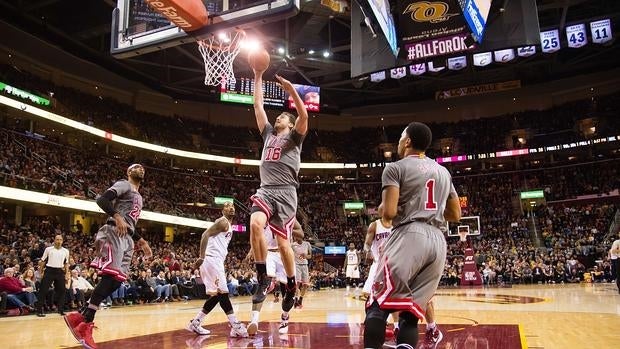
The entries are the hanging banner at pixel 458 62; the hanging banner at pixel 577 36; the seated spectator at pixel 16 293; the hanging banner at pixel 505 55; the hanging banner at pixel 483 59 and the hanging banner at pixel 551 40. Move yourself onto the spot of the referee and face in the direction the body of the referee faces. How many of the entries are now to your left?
5

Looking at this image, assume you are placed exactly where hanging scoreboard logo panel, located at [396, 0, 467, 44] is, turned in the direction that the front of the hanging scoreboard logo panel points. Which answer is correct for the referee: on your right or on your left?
on your right

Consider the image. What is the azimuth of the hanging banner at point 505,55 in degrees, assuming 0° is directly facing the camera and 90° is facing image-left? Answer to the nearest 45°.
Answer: approximately 0°

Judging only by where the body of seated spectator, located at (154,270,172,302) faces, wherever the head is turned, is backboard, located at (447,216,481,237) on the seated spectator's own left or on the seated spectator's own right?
on the seated spectator's own left

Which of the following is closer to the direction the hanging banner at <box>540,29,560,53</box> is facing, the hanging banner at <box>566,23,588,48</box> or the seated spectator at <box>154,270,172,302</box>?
the seated spectator

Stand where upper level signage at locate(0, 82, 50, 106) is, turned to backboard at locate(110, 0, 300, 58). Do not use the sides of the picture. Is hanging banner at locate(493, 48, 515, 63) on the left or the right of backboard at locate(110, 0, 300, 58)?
left

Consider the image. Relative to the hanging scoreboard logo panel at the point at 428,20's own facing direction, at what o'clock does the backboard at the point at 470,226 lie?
The backboard is roughly at 6 o'clock from the hanging scoreboard logo panel.

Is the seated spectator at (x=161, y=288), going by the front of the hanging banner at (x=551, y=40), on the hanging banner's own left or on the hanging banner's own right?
on the hanging banner's own right

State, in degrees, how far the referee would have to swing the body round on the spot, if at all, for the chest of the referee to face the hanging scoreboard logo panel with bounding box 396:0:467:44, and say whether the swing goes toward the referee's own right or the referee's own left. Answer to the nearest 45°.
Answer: approximately 45° to the referee's own left

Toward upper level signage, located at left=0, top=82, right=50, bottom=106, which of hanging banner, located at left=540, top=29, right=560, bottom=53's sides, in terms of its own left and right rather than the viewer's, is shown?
right

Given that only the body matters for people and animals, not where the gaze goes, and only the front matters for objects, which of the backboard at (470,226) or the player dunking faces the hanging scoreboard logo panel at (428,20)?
the backboard
